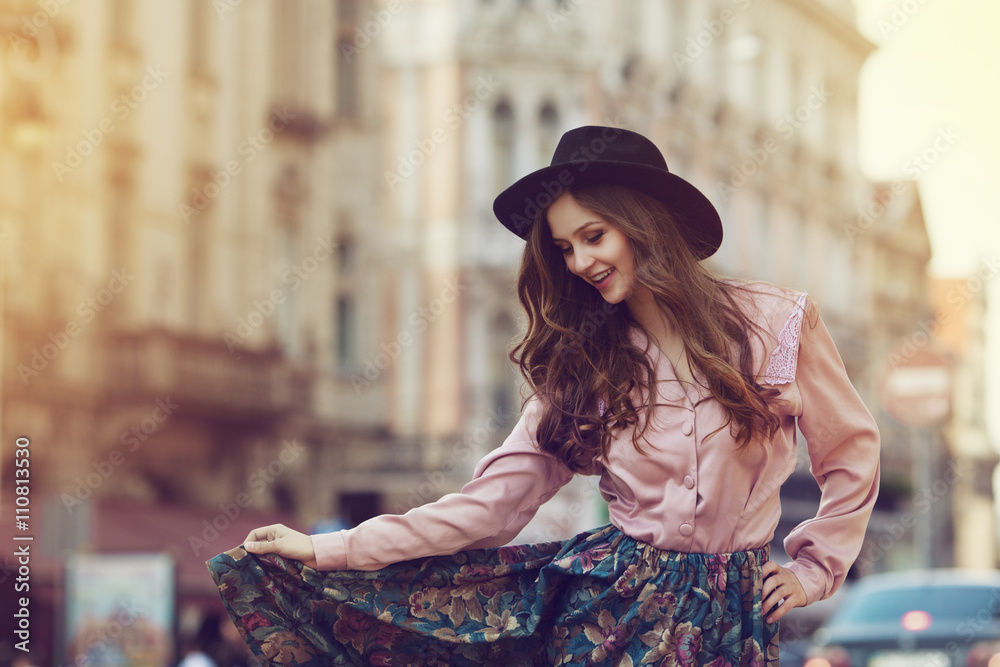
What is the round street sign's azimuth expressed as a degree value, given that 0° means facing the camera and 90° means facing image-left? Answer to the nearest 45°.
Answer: approximately 0°

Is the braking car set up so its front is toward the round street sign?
yes

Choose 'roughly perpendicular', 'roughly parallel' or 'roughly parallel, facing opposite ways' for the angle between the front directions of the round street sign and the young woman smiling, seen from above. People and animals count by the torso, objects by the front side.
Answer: roughly parallel

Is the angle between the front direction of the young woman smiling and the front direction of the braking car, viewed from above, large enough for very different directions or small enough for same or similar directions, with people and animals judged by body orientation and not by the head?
very different directions

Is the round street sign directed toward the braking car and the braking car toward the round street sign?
yes

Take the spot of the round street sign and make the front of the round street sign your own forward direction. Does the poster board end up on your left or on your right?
on your right

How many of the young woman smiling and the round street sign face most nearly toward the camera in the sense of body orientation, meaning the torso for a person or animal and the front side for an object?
2

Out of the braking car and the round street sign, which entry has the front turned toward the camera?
the round street sign

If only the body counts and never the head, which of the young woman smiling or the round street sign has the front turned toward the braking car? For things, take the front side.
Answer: the round street sign

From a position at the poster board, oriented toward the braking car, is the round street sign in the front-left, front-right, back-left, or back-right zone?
front-left

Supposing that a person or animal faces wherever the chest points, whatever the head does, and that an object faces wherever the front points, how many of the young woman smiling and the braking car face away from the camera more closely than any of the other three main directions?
1

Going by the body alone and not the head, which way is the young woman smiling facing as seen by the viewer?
toward the camera

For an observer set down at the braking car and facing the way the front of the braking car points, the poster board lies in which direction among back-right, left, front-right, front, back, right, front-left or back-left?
left

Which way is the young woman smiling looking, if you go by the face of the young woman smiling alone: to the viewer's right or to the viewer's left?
to the viewer's left

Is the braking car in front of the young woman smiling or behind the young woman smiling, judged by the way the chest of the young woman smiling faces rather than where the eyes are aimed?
behind

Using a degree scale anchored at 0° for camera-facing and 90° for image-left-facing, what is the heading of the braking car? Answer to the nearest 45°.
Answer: approximately 180°

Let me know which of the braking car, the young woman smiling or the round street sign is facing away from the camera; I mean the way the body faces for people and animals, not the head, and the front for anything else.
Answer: the braking car
